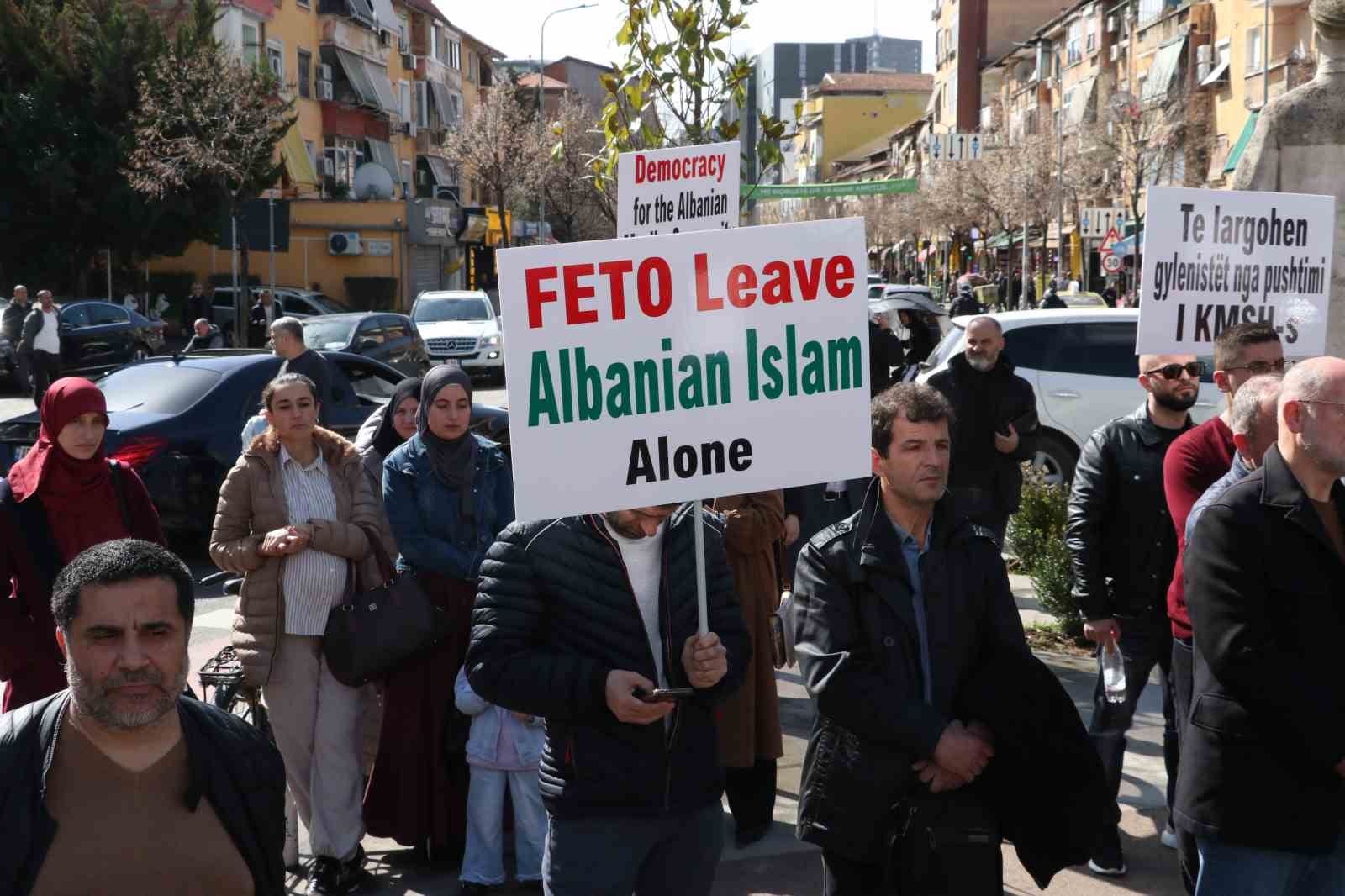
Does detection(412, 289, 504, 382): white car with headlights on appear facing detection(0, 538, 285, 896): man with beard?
yes

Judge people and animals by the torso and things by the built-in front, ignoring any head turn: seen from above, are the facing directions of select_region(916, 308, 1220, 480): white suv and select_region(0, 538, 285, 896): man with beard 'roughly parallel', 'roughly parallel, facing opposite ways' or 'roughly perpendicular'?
roughly perpendicular

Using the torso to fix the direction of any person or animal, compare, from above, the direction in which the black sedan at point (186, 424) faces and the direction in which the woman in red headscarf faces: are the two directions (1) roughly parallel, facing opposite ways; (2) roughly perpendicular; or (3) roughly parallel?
roughly perpendicular

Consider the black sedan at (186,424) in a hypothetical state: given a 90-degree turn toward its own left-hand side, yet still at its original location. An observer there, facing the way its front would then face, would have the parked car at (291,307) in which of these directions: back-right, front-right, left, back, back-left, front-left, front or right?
front-right

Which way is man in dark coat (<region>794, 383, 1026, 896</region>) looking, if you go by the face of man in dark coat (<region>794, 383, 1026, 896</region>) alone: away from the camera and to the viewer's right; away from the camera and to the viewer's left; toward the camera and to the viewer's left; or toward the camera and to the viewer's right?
toward the camera and to the viewer's right

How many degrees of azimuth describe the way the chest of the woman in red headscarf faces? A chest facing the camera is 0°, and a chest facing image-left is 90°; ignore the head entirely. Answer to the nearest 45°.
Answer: approximately 315°

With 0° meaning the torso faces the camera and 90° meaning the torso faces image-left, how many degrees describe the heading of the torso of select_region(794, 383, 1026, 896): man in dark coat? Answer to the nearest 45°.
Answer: approximately 315°

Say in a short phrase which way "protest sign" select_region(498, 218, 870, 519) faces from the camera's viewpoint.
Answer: facing the viewer

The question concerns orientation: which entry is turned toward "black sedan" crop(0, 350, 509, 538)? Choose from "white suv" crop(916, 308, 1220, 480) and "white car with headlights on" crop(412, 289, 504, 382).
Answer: the white car with headlights on

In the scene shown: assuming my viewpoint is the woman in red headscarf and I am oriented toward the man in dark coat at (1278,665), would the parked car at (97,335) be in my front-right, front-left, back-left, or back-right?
back-left

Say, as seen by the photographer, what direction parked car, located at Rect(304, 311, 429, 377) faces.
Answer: facing the viewer and to the left of the viewer

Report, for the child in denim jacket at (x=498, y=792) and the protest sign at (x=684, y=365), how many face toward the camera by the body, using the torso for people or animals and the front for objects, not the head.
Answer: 2

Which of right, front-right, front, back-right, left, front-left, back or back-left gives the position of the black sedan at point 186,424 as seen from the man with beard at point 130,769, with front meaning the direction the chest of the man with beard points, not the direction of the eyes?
back

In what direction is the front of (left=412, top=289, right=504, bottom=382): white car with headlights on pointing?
toward the camera
